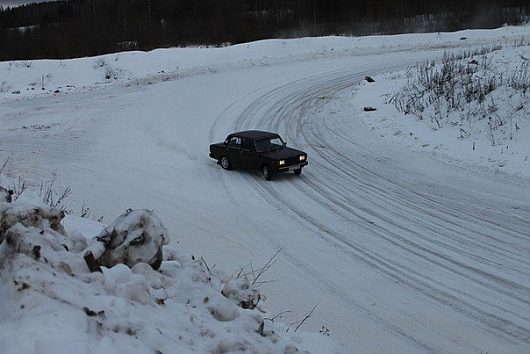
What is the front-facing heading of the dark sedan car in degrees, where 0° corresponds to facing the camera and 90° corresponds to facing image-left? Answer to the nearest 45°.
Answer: approximately 315°

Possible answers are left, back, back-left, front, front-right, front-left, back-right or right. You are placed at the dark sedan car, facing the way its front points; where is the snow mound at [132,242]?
front-right
